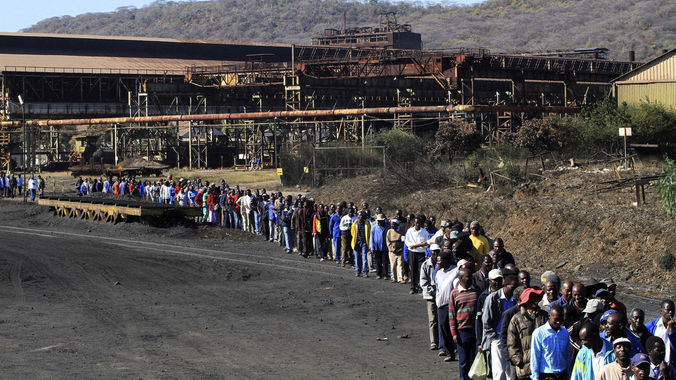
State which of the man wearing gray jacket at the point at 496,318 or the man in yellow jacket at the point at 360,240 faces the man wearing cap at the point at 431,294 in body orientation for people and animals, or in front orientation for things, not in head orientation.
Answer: the man in yellow jacket

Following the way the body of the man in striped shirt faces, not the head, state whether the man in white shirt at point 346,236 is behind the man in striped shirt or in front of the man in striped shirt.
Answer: behind

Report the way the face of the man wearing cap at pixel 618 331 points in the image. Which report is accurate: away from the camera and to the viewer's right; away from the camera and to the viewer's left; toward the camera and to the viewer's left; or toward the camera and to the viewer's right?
toward the camera and to the viewer's left

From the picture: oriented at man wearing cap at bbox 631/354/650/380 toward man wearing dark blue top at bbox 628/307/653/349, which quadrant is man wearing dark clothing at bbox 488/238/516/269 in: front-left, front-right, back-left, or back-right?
front-left

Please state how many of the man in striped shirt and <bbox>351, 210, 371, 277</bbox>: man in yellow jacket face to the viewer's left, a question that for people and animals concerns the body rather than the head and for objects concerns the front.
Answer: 0

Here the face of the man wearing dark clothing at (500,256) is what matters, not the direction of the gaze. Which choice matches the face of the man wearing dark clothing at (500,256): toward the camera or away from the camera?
toward the camera

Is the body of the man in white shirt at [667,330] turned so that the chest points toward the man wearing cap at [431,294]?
no

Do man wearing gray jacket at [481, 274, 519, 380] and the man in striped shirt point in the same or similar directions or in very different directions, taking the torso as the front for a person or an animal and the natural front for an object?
same or similar directions

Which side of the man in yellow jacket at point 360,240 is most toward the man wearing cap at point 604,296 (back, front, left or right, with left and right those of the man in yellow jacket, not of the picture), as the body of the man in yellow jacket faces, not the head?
front

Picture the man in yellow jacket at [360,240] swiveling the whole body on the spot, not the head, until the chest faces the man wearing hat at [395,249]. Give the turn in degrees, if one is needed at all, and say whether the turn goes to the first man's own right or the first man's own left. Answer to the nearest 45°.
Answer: approximately 45° to the first man's own left

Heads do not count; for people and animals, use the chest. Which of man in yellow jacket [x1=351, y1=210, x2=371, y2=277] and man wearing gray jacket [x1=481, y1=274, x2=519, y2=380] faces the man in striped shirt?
the man in yellow jacket

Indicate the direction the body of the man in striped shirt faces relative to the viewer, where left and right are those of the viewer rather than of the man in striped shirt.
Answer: facing the viewer and to the right of the viewer

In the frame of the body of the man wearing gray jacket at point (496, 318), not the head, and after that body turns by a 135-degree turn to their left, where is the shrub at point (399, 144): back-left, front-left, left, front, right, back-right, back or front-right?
front

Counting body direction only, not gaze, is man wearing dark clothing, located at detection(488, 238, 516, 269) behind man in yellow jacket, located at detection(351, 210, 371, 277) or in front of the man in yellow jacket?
in front

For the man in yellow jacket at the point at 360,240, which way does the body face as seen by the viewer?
toward the camera

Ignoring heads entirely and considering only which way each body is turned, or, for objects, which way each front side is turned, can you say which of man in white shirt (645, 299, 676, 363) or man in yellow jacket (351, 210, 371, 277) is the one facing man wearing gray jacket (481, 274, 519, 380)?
the man in yellow jacket
